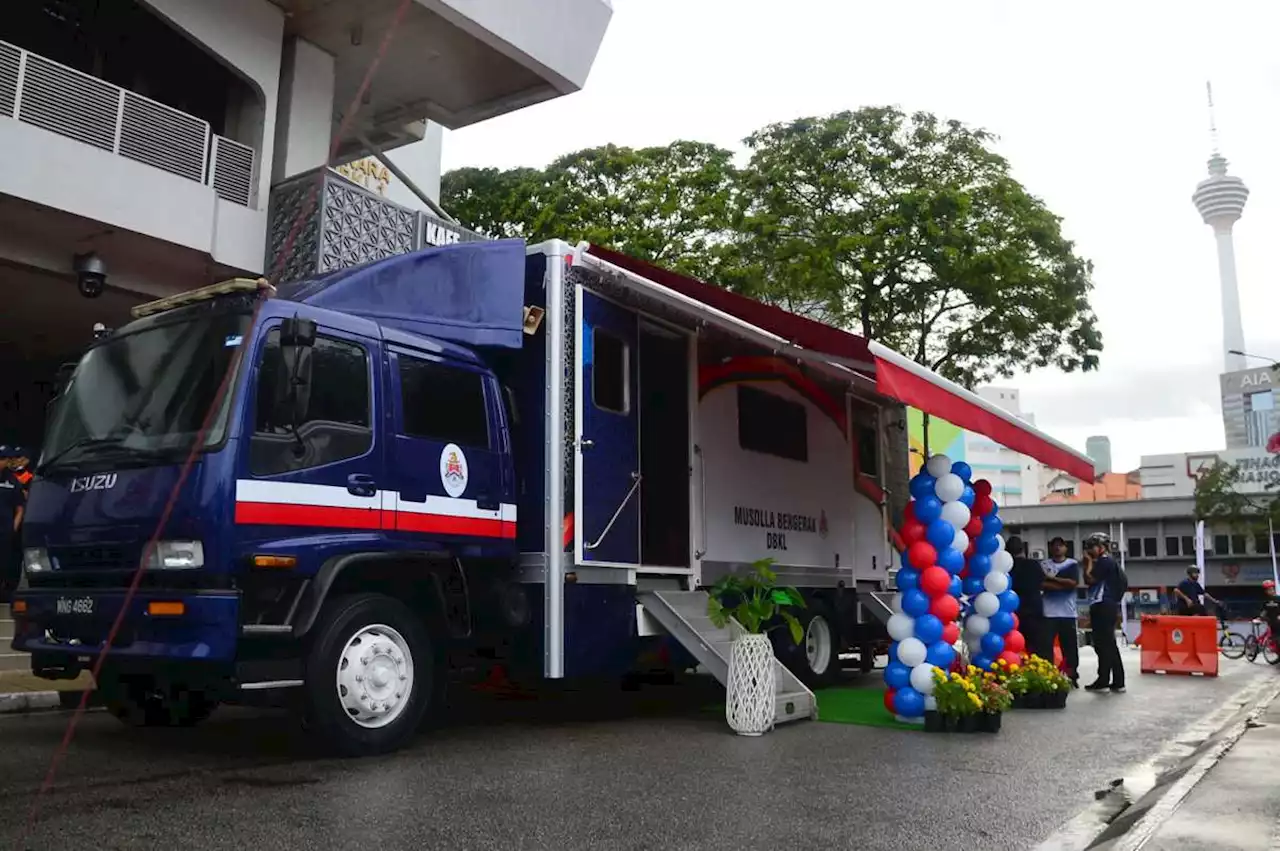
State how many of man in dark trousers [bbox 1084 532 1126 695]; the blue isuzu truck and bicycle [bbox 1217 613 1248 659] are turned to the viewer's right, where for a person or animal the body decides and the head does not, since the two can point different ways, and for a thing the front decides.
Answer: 1

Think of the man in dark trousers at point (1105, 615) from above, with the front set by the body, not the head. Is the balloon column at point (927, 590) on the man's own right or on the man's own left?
on the man's own left

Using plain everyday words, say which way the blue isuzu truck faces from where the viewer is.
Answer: facing the viewer and to the left of the viewer

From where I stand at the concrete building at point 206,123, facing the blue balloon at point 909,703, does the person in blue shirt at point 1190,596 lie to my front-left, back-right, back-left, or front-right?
front-left

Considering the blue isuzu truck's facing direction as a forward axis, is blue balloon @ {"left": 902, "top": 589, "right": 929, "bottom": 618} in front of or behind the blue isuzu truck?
behind

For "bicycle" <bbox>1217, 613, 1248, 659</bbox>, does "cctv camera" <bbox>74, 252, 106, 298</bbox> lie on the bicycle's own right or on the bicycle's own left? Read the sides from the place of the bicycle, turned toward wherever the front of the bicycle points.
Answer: on the bicycle's own right

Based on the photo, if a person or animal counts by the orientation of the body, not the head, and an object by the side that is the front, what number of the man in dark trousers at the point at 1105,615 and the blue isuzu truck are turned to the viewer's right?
0

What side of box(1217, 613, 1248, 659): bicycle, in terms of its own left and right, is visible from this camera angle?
right

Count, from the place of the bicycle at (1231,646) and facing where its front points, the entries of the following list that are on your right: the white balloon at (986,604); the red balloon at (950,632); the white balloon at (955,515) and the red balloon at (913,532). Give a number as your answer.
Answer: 4

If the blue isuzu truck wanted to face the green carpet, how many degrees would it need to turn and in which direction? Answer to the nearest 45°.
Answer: approximately 180°

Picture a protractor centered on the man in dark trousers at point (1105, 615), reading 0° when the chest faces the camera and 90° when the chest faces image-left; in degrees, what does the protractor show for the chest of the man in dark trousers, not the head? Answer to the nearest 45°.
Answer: approximately 90°
